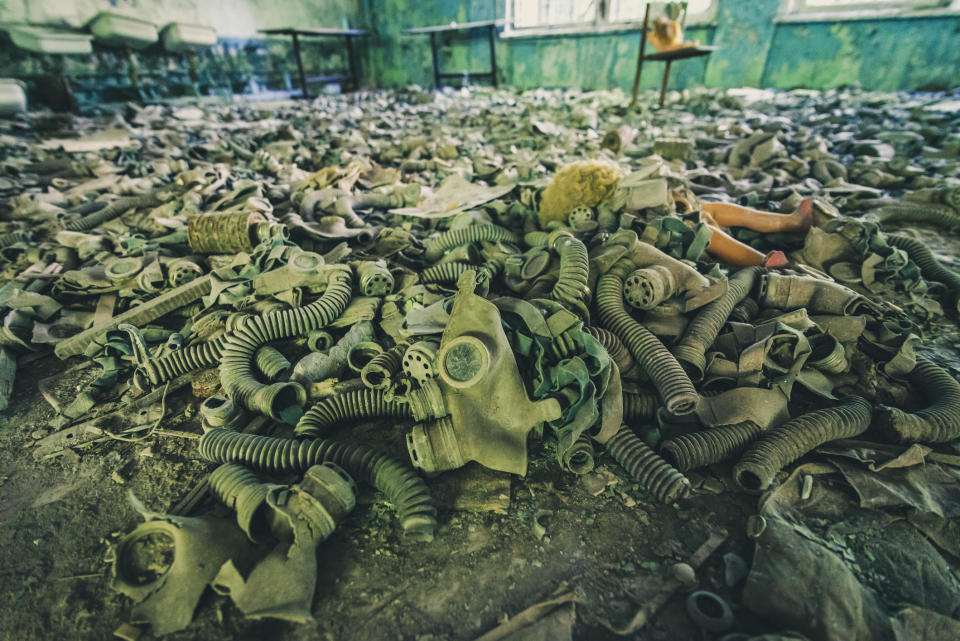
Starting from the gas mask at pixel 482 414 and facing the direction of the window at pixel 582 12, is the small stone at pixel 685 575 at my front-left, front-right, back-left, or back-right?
back-right

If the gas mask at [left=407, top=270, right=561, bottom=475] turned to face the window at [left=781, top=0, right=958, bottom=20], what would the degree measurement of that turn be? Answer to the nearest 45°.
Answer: approximately 135° to its right

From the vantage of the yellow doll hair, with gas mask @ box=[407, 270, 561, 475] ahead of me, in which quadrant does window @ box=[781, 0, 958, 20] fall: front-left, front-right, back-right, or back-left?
back-left

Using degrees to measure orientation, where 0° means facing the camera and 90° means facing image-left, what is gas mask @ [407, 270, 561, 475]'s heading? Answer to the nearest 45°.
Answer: approximately 90°

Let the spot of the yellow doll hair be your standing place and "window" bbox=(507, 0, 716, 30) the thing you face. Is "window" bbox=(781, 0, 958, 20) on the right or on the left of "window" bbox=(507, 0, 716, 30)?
right

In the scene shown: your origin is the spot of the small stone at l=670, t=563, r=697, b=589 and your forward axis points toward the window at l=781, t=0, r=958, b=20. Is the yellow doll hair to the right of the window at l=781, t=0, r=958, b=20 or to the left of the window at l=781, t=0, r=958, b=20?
left
